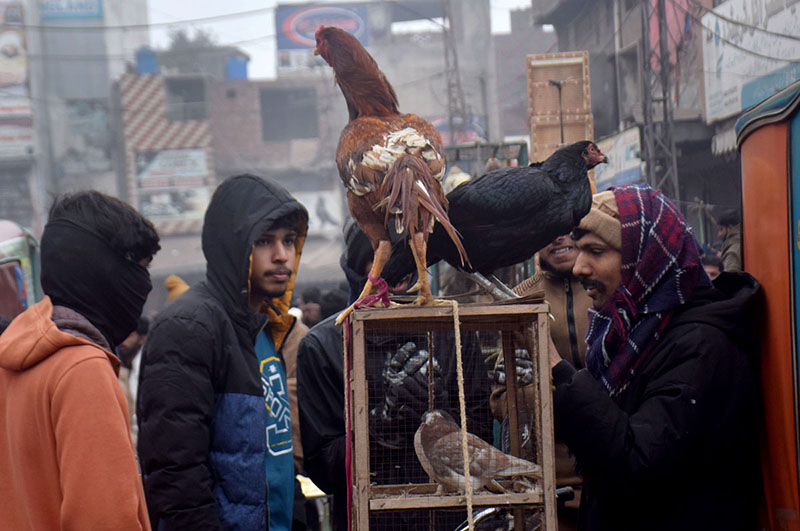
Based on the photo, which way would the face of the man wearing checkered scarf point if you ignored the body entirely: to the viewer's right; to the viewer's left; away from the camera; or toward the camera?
to the viewer's left

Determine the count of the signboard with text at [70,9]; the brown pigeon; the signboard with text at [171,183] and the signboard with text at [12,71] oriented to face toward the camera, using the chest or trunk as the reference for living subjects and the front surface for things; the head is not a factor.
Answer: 3

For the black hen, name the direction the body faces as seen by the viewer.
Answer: to the viewer's right

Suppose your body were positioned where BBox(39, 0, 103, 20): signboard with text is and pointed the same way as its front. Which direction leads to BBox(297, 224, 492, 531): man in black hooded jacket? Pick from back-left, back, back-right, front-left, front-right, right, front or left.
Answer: front

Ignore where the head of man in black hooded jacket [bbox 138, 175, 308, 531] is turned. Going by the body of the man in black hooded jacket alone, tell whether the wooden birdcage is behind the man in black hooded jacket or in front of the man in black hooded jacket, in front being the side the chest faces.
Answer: in front

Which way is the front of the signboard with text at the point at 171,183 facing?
toward the camera

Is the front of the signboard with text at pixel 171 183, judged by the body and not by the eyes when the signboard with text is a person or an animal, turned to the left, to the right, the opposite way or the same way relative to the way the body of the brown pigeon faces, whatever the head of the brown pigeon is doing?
to the left

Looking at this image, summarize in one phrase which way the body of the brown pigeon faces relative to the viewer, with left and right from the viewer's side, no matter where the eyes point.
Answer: facing to the left of the viewer

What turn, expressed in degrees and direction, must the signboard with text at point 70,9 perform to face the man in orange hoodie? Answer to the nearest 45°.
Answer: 0° — it already faces them

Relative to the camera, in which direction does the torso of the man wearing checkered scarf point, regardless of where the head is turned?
to the viewer's left

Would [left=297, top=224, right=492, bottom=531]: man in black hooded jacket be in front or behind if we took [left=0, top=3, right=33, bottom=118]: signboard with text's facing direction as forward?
in front

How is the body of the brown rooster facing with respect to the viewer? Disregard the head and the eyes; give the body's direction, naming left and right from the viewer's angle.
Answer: facing away from the viewer and to the left of the viewer

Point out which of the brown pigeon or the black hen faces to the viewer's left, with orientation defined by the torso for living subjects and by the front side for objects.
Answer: the brown pigeon

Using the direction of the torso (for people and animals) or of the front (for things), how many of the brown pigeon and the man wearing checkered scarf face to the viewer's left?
2

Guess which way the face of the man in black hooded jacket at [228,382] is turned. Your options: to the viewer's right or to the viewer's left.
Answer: to the viewer's right

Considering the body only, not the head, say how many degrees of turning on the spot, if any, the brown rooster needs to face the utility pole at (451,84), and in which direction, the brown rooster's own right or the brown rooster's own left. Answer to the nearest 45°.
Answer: approximately 45° to the brown rooster's own right

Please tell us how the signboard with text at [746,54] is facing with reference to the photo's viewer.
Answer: facing the viewer and to the left of the viewer
